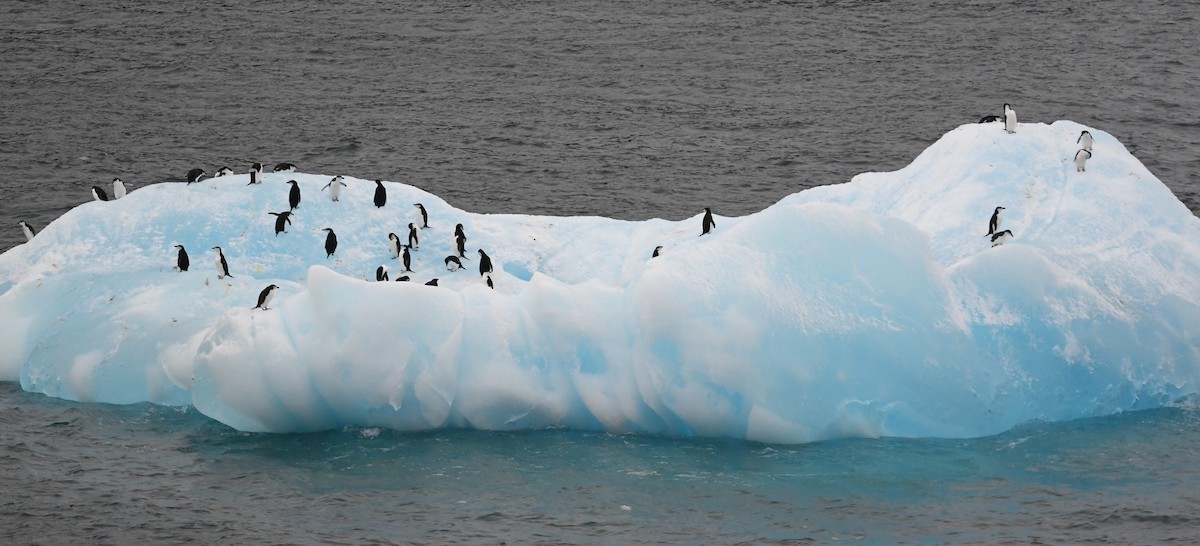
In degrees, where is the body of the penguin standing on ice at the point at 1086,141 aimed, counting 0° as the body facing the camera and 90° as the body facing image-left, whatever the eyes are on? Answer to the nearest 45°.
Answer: approximately 0°

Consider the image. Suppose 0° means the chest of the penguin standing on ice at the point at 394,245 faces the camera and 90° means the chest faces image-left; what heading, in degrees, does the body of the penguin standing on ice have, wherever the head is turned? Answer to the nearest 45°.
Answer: approximately 45°

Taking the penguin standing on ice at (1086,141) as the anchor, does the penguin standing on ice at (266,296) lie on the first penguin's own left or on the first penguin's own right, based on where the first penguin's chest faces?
on the first penguin's own right

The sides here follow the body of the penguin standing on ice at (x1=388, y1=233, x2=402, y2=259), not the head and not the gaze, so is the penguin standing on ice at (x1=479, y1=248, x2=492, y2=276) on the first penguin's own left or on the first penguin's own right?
on the first penguin's own left

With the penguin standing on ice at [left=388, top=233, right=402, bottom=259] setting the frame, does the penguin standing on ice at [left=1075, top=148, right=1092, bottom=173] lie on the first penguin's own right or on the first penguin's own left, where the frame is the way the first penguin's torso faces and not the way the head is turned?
on the first penguin's own left

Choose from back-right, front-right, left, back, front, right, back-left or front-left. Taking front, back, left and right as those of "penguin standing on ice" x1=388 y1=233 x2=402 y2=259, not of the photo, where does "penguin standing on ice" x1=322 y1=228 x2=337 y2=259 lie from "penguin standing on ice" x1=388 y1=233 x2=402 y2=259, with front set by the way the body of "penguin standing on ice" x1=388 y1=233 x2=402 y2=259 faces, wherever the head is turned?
front-right

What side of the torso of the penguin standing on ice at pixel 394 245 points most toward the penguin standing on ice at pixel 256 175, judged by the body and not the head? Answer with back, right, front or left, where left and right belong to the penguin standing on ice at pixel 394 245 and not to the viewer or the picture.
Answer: right
